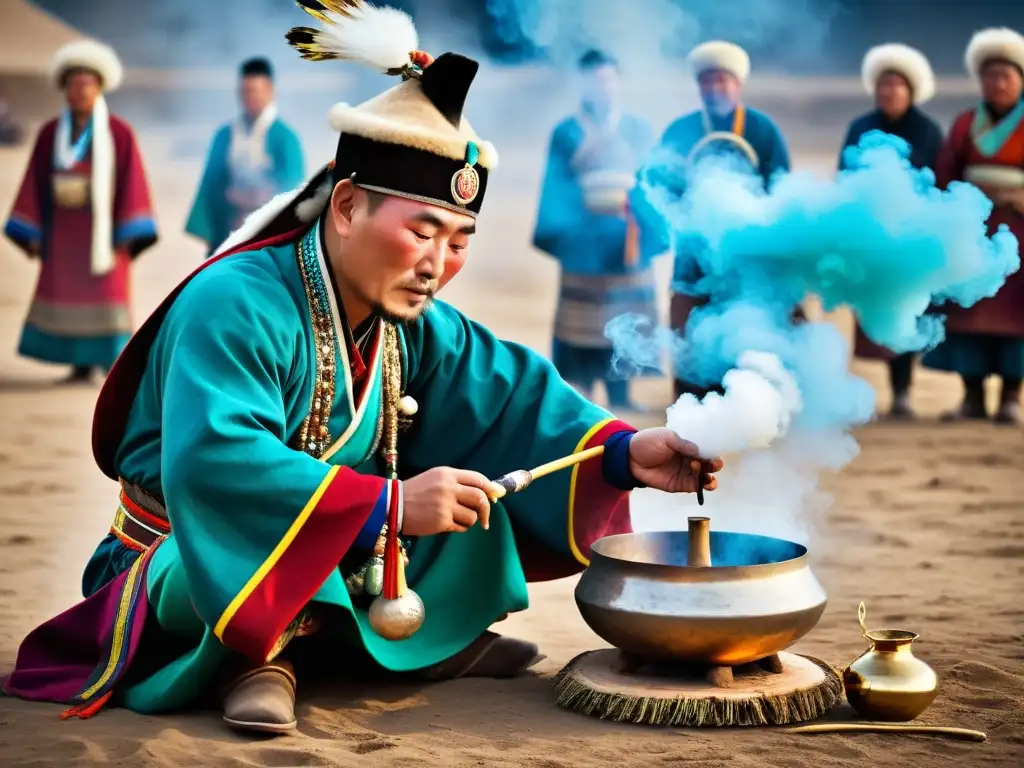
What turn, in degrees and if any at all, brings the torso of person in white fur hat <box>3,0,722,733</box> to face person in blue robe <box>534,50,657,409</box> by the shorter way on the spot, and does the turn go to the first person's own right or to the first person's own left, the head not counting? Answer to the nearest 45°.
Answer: approximately 135° to the first person's own left

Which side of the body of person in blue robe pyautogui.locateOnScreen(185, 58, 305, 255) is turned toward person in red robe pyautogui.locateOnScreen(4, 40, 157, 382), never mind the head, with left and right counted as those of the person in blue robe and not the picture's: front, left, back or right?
right

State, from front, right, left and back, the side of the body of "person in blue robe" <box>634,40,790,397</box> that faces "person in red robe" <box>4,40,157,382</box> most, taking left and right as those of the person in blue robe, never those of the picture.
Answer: right

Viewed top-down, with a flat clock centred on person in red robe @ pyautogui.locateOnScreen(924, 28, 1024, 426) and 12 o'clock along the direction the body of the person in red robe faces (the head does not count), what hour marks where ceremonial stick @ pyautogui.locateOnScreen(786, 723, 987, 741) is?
The ceremonial stick is roughly at 12 o'clock from the person in red robe.

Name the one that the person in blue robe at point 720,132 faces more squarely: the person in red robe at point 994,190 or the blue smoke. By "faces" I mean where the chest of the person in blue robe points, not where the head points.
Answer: the blue smoke

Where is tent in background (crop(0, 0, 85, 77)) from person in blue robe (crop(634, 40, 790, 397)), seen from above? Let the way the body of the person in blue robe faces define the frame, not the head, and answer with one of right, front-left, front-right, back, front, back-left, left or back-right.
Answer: back-right

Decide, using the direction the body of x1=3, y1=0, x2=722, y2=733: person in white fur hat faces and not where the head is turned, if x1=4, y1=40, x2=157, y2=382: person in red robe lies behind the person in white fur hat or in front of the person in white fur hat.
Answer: behind

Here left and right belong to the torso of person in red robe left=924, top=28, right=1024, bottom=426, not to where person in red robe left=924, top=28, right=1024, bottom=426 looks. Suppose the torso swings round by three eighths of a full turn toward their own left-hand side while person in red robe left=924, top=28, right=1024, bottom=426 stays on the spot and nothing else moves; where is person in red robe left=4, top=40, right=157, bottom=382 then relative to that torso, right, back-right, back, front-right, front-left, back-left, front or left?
back-left

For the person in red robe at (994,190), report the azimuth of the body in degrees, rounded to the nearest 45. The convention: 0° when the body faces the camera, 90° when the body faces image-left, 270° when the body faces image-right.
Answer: approximately 0°

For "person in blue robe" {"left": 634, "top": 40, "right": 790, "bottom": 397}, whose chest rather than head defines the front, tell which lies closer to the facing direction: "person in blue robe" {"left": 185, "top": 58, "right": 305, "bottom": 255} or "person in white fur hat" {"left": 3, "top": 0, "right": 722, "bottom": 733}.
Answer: the person in white fur hat
